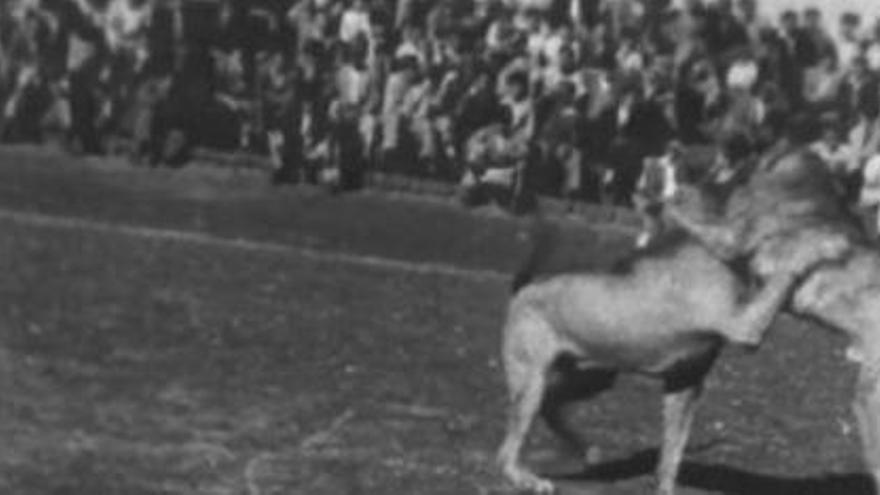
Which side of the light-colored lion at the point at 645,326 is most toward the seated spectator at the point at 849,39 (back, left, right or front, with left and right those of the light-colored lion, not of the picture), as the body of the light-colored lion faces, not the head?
left

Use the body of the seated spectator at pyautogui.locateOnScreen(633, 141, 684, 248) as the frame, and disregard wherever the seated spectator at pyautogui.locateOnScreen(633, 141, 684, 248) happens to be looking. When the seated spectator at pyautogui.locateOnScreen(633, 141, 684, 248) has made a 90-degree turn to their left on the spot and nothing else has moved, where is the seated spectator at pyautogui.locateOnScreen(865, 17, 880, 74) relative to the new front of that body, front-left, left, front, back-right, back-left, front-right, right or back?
left

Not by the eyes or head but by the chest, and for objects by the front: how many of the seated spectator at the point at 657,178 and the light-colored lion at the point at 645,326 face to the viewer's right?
1

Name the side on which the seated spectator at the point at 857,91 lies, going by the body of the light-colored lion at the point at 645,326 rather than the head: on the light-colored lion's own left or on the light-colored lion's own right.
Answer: on the light-colored lion's own left

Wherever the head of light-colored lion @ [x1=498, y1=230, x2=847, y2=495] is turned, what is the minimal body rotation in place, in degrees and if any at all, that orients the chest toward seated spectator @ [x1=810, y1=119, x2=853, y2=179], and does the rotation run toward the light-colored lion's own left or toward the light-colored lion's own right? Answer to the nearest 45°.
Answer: approximately 90° to the light-colored lion's own left

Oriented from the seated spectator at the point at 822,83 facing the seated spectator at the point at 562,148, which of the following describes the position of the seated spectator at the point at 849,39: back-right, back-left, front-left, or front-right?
back-right

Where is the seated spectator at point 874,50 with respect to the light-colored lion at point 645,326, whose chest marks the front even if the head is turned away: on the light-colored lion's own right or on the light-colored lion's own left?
on the light-colored lion's own left

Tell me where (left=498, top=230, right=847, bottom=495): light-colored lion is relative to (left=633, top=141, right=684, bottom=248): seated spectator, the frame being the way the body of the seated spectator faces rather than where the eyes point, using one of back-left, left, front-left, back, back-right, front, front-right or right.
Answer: front-left

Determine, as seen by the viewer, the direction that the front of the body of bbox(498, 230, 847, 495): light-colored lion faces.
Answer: to the viewer's right
